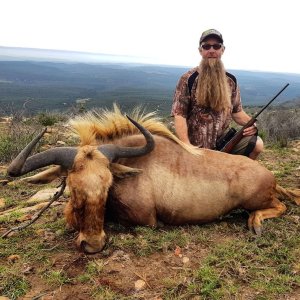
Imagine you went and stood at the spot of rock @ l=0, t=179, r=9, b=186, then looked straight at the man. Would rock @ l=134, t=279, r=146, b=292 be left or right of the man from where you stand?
right

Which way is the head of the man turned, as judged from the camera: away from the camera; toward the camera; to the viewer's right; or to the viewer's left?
toward the camera

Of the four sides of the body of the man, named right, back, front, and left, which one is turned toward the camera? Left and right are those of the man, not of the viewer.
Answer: front

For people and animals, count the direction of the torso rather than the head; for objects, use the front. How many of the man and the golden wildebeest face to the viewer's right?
0

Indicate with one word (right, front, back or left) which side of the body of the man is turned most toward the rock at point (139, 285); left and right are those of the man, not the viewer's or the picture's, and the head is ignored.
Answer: front

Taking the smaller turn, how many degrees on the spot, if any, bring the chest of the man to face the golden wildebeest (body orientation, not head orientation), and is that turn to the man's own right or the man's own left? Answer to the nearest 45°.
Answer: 0° — they already face it

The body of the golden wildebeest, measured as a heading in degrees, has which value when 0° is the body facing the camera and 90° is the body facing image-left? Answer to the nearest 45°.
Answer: approximately 45°

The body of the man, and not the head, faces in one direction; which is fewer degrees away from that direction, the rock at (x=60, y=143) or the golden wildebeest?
the golden wildebeest

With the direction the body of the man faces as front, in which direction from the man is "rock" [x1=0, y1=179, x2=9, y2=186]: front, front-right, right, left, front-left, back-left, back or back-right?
right

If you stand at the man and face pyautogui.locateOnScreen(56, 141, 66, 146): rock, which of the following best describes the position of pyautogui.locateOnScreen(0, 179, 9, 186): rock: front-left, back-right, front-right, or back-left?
front-left

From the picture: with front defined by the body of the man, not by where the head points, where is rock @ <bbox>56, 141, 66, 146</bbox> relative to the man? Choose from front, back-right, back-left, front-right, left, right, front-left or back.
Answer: back-right
